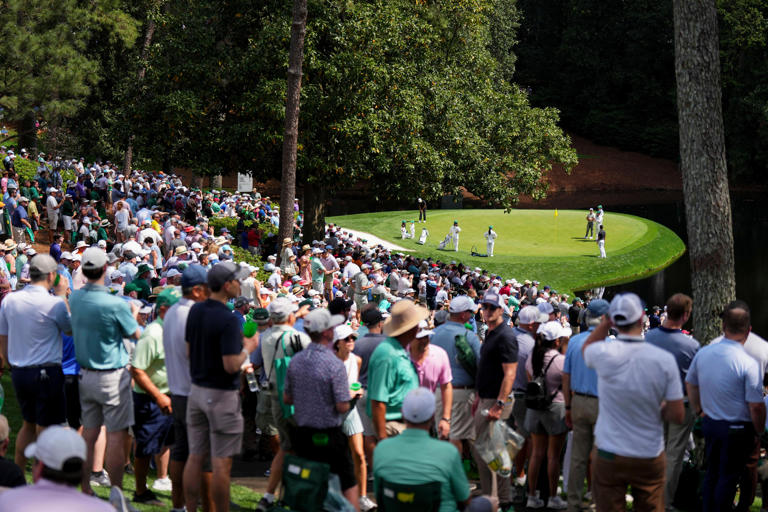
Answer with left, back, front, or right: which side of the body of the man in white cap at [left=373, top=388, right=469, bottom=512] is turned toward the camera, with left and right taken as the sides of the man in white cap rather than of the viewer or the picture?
back

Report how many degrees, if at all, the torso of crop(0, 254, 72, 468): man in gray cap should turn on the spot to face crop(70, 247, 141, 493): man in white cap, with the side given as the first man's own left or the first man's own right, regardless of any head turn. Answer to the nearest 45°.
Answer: approximately 90° to the first man's own right

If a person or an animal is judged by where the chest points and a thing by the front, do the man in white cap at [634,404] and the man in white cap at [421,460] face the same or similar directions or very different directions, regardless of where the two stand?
same or similar directions

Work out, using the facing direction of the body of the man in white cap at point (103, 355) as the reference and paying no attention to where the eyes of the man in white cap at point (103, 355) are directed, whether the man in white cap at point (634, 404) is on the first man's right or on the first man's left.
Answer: on the first man's right

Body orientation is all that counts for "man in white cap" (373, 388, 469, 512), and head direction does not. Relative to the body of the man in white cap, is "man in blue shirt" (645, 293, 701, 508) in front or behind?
in front

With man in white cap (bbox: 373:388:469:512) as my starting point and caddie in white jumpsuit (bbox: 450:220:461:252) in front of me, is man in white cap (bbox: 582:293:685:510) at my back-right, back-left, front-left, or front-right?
front-right

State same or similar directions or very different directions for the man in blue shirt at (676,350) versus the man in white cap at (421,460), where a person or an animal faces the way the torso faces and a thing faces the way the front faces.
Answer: same or similar directions

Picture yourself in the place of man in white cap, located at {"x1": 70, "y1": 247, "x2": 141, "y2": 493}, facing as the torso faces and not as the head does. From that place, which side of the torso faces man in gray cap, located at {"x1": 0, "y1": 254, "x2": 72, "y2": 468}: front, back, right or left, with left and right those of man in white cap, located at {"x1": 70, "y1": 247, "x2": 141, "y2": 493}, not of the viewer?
left

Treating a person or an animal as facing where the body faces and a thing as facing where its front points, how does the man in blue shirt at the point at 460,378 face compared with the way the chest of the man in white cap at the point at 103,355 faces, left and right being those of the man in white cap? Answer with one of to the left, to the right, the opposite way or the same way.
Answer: the same way

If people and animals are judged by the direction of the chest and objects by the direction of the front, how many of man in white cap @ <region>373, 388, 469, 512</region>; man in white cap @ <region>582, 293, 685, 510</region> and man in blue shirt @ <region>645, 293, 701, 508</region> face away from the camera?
3

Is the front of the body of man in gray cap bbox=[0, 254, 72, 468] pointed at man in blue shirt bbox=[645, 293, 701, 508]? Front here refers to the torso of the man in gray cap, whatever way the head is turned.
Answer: no

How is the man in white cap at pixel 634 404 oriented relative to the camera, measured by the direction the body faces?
away from the camera

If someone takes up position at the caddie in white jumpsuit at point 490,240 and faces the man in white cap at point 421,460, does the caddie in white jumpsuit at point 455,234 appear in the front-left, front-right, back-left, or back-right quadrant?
back-right

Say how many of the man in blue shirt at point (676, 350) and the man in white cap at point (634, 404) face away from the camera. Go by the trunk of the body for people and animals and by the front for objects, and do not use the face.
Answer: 2

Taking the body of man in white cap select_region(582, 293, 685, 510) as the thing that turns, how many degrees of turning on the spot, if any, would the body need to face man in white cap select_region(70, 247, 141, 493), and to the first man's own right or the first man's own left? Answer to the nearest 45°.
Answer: approximately 90° to the first man's own left

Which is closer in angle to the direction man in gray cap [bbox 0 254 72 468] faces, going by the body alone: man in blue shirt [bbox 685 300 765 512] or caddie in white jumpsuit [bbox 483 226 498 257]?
the caddie in white jumpsuit

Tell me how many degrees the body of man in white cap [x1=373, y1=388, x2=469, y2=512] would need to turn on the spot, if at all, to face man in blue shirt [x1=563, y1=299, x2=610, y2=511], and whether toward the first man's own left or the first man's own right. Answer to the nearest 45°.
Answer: approximately 45° to the first man's own right

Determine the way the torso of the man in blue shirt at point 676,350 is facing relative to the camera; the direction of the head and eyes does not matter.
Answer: away from the camera

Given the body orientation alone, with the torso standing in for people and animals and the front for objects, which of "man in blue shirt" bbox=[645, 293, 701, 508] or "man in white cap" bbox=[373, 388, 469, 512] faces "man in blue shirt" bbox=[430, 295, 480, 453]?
the man in white cap

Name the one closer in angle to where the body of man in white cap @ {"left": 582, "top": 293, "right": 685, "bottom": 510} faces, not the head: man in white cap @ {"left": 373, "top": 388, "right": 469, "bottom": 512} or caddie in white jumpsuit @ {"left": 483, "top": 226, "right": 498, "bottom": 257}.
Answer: the caddie in white jumpsuit

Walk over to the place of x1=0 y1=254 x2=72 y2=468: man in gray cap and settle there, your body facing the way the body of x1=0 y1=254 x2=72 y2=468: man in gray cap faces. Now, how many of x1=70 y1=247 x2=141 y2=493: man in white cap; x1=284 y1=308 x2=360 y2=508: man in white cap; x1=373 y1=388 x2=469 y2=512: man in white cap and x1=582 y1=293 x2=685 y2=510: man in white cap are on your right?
4
